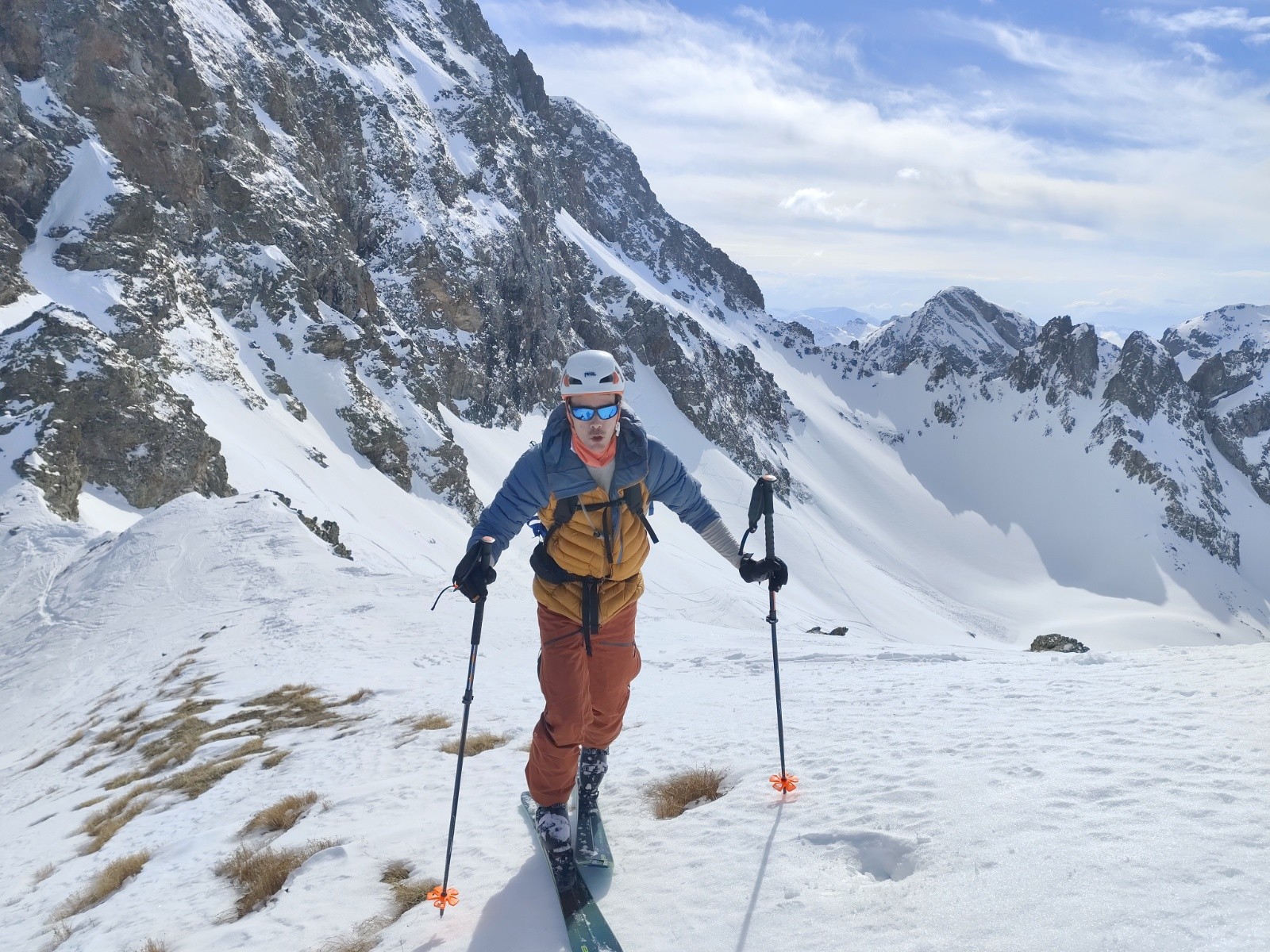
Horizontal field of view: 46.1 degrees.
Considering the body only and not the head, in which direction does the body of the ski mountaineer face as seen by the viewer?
toward the camera

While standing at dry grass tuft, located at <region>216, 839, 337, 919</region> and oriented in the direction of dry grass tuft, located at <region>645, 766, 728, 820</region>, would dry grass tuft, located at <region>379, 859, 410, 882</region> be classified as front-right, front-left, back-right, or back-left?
front-right

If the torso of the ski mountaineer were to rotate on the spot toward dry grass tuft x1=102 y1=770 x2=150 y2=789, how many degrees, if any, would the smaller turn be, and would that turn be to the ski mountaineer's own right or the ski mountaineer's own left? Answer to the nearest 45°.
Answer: approximately 135° to the ski mountaineer's own right

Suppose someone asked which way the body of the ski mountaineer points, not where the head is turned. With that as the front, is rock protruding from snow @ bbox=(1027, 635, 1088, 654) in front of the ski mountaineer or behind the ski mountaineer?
behind

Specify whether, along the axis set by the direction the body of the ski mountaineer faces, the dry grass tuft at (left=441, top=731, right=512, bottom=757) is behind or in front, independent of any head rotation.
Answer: behind

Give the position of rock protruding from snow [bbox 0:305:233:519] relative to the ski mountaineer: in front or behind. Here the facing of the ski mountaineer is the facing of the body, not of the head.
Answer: behind
